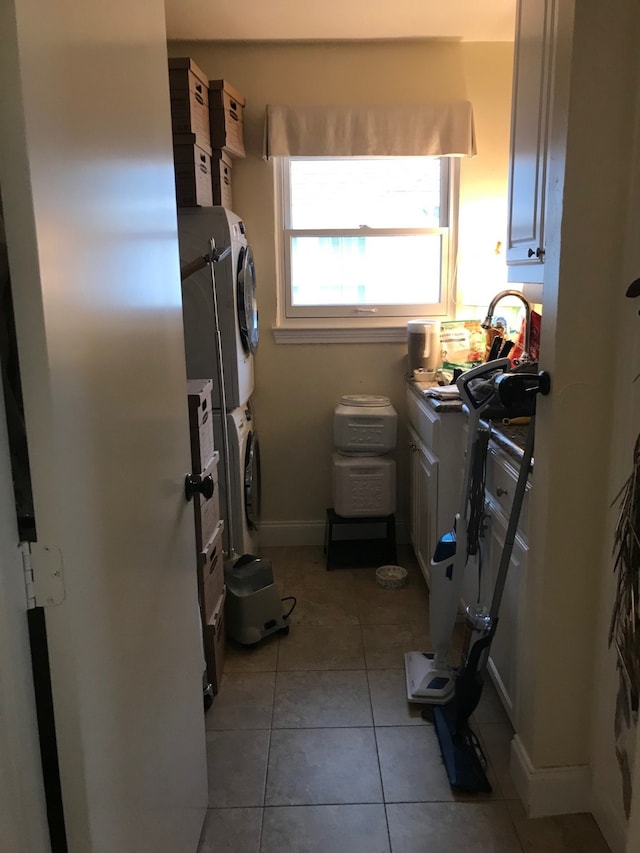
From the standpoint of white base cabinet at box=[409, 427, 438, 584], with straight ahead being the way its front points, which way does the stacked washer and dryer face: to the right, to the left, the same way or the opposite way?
the opposite way

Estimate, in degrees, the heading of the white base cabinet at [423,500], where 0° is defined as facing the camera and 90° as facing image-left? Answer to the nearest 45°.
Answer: approximately 90°

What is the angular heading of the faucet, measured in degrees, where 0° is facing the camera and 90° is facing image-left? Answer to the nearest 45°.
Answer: approximately 90°

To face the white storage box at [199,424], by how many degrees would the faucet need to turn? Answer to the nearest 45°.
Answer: approximately 45° to its left

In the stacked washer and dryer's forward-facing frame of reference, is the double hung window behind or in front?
in front

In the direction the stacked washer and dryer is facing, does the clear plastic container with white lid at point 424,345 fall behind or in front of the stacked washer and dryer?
in front

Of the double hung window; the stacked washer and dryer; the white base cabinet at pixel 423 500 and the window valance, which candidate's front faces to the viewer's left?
the white base cabinet

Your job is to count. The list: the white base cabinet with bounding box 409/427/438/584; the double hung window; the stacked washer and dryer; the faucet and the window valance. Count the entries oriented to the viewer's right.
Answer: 1

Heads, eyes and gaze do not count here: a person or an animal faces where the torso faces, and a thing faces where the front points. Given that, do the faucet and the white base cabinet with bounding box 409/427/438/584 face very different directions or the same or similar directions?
same or similar directions

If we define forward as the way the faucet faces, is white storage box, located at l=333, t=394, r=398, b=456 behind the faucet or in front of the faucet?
in front

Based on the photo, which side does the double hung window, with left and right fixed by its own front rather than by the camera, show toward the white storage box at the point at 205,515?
front

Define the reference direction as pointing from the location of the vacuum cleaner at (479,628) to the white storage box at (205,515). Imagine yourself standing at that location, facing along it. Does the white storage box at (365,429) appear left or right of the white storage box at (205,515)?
right

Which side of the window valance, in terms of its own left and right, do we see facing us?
front

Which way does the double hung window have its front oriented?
toward the camera

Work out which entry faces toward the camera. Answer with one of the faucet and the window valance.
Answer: the window valance

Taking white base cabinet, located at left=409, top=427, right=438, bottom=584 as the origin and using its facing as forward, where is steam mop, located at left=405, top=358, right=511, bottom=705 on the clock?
The steam mop is roughly at 9 o'clock from the white base cabinet.
